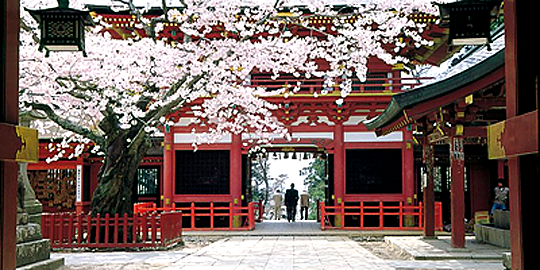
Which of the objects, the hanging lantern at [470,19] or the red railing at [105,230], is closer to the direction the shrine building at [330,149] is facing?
the hanging lantern

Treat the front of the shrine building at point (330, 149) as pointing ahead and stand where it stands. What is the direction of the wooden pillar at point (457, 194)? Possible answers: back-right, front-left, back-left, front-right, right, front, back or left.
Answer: front

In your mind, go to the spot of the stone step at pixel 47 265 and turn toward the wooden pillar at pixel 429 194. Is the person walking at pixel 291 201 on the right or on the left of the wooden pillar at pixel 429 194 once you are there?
left

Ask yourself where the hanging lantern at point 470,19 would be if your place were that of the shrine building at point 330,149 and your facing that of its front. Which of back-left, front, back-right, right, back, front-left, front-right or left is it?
front

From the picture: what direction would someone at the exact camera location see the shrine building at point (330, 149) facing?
facing the viewer

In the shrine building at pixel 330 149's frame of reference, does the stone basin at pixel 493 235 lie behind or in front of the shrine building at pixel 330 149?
in front

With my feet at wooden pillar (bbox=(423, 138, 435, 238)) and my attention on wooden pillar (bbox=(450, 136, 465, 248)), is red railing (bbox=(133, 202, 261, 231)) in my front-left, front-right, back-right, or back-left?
back-right
